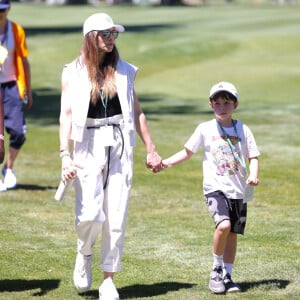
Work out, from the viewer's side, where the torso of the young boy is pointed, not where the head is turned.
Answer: toward the camera

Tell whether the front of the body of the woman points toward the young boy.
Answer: no

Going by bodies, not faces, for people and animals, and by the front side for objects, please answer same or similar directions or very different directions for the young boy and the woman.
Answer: same or similar directions

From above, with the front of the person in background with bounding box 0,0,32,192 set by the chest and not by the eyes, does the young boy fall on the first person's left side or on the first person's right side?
on the first person's left side

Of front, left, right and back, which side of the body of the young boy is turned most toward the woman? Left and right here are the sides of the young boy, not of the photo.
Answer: right

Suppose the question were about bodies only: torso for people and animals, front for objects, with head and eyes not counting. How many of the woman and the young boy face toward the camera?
2

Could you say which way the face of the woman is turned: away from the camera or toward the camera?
toward the camera

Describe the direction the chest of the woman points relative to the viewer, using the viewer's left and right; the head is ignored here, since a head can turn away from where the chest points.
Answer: facing the viewer

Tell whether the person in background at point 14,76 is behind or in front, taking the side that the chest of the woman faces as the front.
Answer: behind

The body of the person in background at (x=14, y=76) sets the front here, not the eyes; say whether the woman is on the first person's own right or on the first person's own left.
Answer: on the first person's own left
